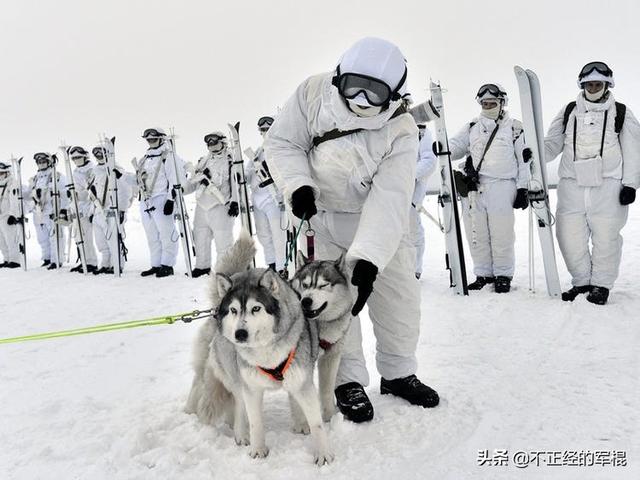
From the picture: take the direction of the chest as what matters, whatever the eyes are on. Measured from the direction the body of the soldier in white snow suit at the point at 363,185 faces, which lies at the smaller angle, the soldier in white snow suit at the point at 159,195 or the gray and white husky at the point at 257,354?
the gray and white husky

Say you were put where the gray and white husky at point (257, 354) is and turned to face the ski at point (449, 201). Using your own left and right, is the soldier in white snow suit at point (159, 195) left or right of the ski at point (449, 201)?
left

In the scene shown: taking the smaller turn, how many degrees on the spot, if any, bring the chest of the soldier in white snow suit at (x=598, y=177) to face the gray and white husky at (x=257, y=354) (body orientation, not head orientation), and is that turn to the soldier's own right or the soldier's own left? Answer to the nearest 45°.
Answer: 0° — they already face it

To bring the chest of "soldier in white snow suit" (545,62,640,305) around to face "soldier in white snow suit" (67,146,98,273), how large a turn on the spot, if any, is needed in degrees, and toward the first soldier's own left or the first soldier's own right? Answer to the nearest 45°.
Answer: approximately 90° to the first soldier's own right

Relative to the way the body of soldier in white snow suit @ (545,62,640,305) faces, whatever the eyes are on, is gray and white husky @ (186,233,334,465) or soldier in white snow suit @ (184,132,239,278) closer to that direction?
the gray and white husky

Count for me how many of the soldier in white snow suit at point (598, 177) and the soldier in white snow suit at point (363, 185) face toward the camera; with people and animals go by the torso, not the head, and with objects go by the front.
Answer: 2

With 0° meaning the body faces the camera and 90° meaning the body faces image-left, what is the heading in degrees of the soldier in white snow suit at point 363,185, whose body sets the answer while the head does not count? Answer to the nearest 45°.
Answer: approximately 0°
